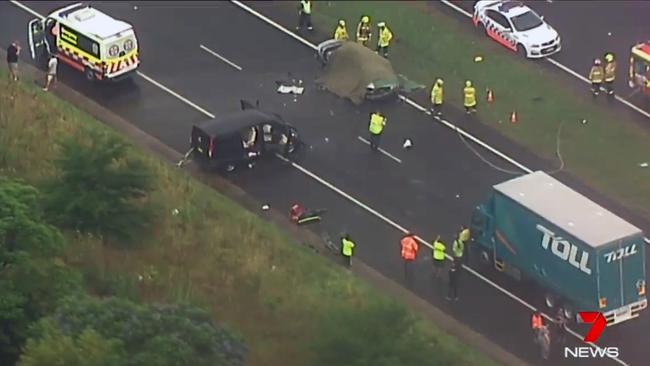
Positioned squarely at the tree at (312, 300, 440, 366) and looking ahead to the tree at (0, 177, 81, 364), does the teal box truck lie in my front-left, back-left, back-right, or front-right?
back-right

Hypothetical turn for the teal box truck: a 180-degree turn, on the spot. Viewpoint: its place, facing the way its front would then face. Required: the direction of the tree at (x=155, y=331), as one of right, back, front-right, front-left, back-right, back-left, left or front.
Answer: right

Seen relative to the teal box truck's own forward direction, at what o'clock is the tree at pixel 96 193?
The tree is roughly at 10 o'clock from the teal box truck.

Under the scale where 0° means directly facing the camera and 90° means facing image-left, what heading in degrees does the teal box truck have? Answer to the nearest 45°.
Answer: approximately 135°

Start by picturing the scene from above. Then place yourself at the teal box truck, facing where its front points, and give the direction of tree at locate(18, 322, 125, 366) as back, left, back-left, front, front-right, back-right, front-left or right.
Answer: left
